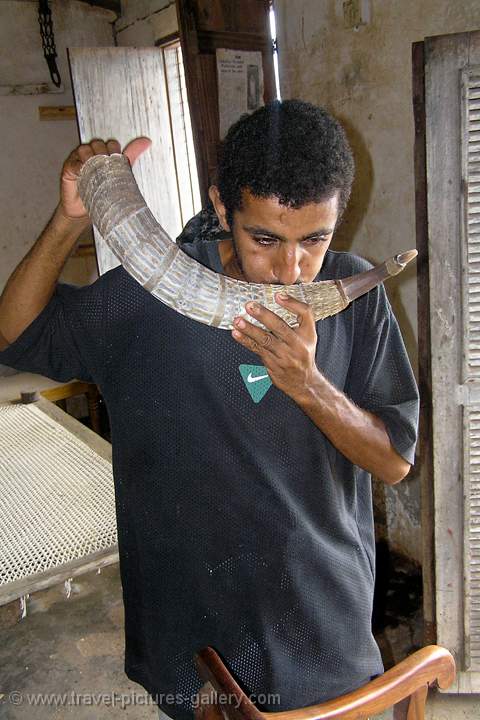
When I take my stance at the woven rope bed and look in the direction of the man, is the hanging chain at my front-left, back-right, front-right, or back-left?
back-left

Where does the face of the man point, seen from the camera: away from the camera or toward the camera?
toward the camera

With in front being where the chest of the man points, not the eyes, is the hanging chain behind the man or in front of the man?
behind

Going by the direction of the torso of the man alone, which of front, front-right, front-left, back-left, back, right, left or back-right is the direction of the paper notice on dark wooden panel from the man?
back

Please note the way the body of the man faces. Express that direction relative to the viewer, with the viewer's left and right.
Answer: facing the viewer

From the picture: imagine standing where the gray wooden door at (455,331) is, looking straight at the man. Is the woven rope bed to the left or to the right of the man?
right

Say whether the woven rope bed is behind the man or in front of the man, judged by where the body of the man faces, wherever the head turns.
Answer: behind

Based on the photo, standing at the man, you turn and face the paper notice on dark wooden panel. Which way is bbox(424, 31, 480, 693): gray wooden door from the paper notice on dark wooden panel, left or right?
right

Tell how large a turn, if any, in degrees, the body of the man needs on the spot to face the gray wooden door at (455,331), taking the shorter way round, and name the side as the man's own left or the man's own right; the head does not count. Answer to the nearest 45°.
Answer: approximately 135° to the man's own left
